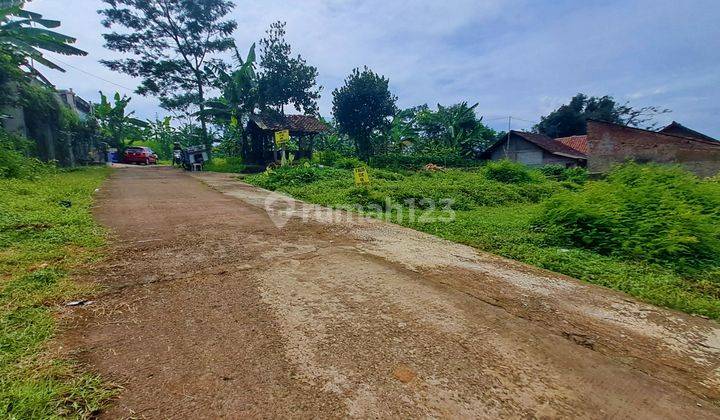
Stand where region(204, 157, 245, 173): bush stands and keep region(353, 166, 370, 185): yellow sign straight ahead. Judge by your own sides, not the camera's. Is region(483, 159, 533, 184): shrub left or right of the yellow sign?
left

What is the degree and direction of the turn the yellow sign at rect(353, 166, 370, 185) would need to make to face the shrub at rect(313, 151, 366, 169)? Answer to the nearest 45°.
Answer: approximately 180°

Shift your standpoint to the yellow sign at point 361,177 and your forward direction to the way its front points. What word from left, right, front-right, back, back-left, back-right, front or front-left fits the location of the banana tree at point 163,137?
back-right

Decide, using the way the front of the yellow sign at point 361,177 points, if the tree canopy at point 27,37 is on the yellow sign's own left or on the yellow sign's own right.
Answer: on the yellow sign's own right

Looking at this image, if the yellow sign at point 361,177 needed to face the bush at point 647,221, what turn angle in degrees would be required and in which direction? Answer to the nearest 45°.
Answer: approximately 45° to its left

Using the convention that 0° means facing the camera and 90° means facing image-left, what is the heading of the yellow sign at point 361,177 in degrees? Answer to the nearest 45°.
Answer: approximately 0°

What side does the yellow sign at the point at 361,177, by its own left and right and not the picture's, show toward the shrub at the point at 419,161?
back

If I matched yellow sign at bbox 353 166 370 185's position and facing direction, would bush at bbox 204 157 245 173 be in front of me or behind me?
behind

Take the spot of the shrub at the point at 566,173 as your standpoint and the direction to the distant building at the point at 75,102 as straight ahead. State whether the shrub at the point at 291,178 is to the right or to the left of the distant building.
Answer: left

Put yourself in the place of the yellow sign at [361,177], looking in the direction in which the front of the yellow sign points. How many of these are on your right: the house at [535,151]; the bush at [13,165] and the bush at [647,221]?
1
